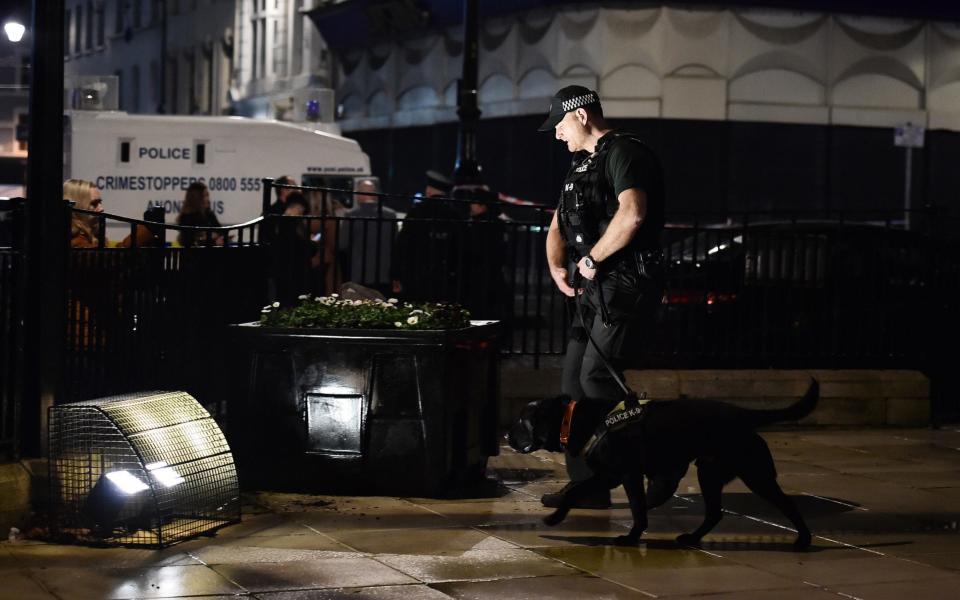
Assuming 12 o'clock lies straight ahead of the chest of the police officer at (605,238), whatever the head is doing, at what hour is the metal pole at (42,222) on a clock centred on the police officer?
The metal pole is roughly at 1 o'clock from the police officer.

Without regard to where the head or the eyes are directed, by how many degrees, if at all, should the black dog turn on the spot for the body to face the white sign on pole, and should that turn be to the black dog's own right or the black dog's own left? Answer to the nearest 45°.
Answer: approximately 90° to the black dog's own right

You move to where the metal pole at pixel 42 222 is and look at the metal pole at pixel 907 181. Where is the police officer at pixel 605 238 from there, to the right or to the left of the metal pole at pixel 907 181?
right

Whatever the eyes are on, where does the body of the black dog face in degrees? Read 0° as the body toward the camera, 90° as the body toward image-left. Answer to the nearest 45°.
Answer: approximately 90°

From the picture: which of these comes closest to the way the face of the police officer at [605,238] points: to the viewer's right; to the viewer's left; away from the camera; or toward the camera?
to the viewer's left

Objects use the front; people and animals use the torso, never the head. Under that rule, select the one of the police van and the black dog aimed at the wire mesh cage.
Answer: the black dog
